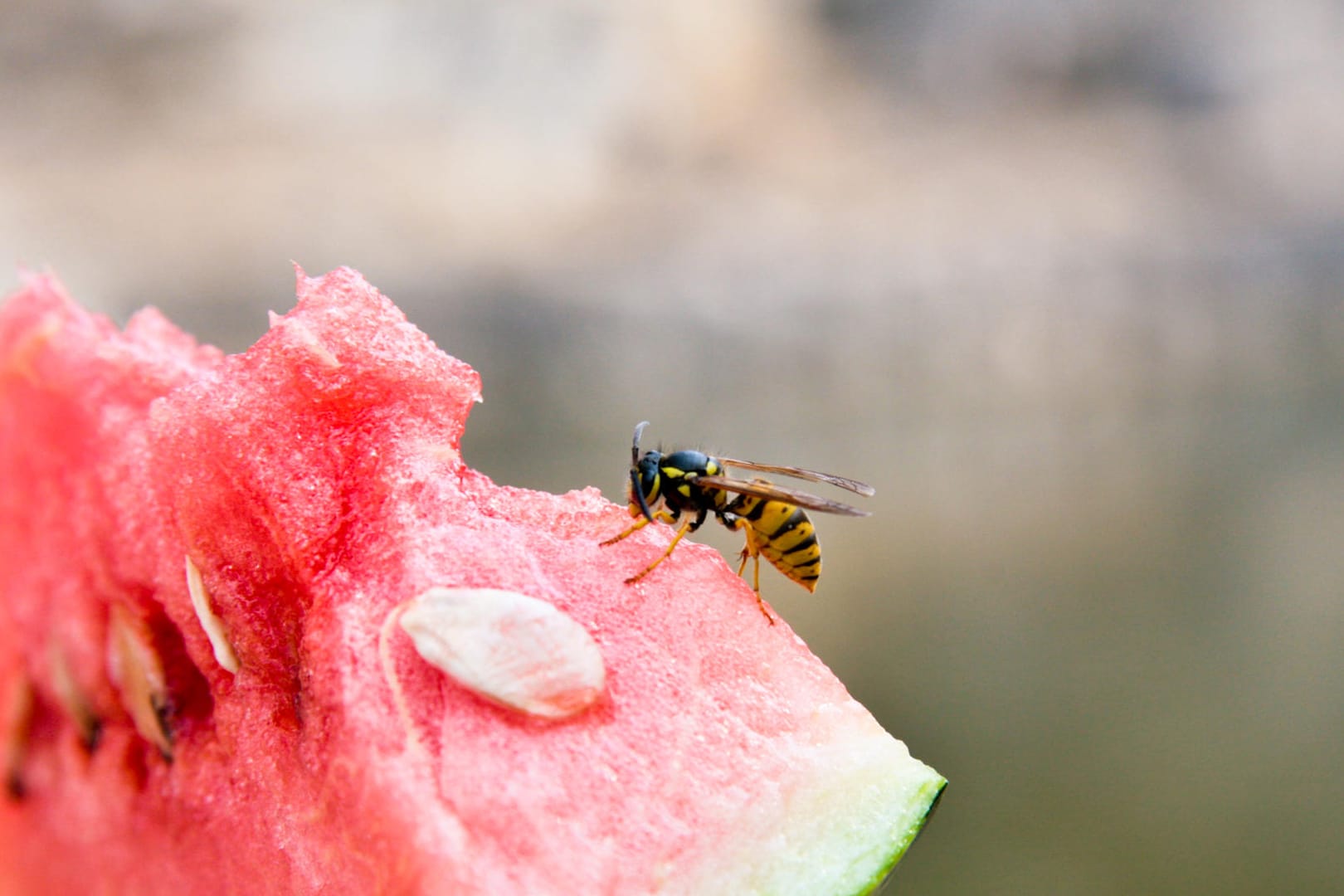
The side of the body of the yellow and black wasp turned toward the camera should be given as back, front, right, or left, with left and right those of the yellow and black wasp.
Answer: left
